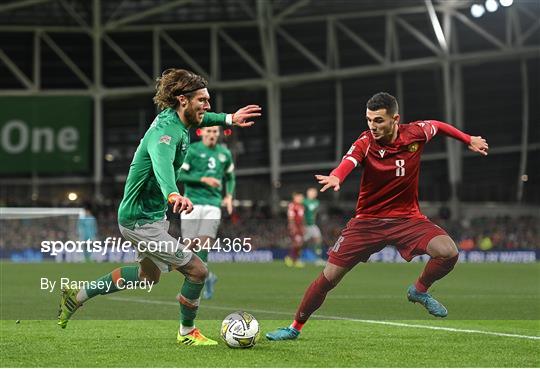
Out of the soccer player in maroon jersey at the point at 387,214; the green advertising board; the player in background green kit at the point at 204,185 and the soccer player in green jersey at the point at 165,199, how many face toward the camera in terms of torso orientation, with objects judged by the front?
3

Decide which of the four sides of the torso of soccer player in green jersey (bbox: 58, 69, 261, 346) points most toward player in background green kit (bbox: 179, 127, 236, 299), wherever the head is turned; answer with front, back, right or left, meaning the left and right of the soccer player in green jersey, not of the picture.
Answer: left

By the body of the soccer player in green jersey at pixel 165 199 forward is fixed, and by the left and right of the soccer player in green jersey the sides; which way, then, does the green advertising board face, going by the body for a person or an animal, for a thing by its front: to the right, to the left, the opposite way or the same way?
to the right

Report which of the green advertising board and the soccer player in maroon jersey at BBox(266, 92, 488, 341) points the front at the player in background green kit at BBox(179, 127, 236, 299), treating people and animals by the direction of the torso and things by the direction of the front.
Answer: the green advertising board

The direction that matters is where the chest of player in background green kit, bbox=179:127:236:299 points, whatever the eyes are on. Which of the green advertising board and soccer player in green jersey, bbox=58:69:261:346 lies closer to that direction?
the soccer player in green jersey

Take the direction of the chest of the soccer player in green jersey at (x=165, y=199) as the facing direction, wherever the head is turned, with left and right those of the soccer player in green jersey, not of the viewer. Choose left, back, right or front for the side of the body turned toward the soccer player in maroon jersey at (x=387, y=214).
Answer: front

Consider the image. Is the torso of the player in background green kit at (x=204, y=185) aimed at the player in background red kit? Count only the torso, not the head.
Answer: no

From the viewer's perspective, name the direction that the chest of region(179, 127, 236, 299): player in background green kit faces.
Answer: toward the camera

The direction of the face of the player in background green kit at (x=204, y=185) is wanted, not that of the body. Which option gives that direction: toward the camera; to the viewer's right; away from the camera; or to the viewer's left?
toward the camera

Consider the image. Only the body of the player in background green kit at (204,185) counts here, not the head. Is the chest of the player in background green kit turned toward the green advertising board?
no

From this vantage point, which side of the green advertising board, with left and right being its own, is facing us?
front

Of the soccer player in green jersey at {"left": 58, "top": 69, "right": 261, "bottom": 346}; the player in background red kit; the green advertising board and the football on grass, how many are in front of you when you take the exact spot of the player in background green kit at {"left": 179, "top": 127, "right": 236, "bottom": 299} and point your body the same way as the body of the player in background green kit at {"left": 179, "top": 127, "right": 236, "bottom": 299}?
2

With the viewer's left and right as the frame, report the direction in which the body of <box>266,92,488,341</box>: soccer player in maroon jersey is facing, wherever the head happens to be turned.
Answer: facing the viewer

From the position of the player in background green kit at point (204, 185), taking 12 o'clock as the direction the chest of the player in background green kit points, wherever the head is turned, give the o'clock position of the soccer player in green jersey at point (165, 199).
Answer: The soccer player in green jersey is roughly at 12 o'clock from the player in background green kit.

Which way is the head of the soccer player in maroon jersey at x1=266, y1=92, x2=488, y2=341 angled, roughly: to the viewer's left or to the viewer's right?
to the viewer's left

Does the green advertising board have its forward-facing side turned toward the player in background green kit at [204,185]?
yes

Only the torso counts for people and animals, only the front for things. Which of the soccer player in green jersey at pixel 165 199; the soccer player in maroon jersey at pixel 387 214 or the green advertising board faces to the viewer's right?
the soccer player in green jersey

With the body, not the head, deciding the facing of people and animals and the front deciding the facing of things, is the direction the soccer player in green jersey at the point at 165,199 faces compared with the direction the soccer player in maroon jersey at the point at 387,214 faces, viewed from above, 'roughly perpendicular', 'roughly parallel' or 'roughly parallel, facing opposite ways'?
roughly perpendicular

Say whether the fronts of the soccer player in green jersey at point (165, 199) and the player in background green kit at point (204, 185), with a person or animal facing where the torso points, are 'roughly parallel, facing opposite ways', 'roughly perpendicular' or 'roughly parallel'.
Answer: roughly perpendicular

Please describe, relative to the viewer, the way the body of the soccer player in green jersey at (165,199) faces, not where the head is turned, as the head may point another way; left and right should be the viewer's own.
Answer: facing to the right of the viewer

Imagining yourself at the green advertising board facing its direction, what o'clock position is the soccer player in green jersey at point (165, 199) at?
The soccer player in green jersey is roughly at 12 o'clock from the green advertising board.
